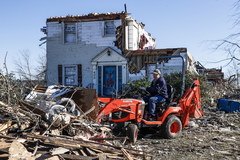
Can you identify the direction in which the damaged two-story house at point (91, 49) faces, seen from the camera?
facing the viewer

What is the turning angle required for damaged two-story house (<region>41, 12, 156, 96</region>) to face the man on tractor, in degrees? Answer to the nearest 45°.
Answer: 0° — it already faces them

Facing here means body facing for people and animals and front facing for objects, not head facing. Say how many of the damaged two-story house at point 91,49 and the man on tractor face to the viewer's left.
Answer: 1

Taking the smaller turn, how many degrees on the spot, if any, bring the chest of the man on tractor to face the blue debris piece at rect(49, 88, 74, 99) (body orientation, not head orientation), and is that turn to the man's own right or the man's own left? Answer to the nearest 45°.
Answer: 0° — they already face it

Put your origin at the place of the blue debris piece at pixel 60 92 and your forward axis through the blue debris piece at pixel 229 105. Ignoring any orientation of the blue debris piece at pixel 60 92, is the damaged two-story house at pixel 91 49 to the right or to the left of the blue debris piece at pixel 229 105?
left

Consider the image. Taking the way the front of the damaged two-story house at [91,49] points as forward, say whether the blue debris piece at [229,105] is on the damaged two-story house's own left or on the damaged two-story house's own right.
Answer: on the damaged two-story house's own left

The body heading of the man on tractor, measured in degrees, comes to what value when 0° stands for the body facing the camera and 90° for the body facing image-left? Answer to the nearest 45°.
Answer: approximately 90°

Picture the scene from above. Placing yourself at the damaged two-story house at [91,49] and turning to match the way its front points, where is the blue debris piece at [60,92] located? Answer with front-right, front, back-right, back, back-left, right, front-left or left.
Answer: front

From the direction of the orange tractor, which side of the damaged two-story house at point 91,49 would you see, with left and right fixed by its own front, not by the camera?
front

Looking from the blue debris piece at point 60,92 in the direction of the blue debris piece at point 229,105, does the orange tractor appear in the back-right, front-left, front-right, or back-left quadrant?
front-right
